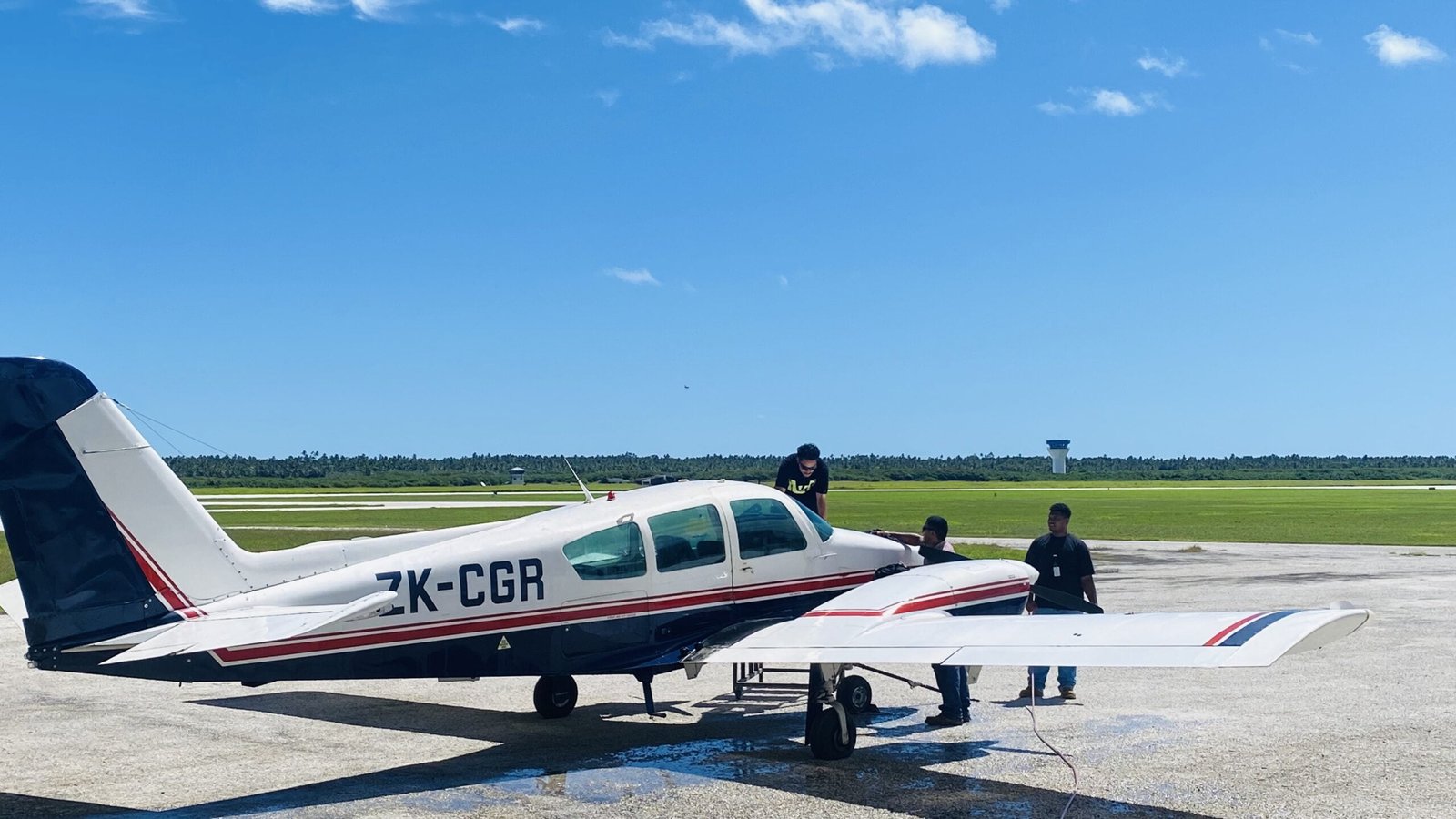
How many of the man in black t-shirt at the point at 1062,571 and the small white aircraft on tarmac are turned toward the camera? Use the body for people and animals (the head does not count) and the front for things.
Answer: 1

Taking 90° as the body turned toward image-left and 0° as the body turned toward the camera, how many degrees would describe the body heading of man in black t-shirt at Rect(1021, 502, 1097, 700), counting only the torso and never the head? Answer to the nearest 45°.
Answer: approximately 0°

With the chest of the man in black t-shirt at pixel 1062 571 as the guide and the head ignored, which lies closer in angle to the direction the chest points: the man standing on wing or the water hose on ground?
the water hose on ground

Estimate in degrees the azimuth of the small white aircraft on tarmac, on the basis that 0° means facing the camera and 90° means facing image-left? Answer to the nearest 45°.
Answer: approximately 225°

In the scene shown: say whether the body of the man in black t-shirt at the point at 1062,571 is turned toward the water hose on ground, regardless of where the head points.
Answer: yes

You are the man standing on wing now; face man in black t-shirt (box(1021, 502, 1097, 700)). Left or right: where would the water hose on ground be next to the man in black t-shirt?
right
